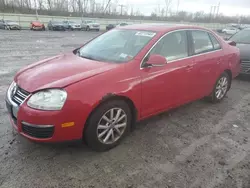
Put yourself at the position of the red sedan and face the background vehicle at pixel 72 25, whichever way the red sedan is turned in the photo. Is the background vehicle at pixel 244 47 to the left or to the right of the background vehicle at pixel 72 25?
right

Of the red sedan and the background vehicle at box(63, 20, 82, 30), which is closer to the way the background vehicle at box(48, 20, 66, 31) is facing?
the red sedan

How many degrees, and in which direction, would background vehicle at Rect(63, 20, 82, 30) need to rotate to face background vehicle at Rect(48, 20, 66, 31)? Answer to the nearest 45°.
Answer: approximately 90° to its right

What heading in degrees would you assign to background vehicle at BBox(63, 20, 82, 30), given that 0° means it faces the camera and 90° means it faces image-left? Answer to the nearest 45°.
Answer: approximately 315°

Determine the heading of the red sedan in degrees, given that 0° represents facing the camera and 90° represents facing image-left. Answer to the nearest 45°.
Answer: approximately 45°

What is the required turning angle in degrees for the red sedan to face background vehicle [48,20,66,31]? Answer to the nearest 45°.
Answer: approximately 135° to its right

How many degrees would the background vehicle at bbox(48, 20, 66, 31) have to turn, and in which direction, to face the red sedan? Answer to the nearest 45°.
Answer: approximately 45° to its right

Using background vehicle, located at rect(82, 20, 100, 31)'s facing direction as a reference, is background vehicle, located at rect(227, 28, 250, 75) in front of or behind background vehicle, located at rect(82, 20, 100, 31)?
in front

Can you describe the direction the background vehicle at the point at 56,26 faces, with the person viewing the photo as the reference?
facing the viewer and to the right of the viewer

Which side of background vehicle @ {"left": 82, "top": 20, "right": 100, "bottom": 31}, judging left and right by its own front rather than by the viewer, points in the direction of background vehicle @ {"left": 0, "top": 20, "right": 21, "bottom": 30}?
right

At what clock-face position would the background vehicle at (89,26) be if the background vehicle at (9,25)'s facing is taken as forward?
the background vehicle at (89,26) is roughly at 10 o'clock from the background vehicle at (9,25).

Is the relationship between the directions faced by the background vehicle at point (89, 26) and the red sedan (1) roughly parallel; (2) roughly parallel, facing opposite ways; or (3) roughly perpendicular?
roughly perpendicular
